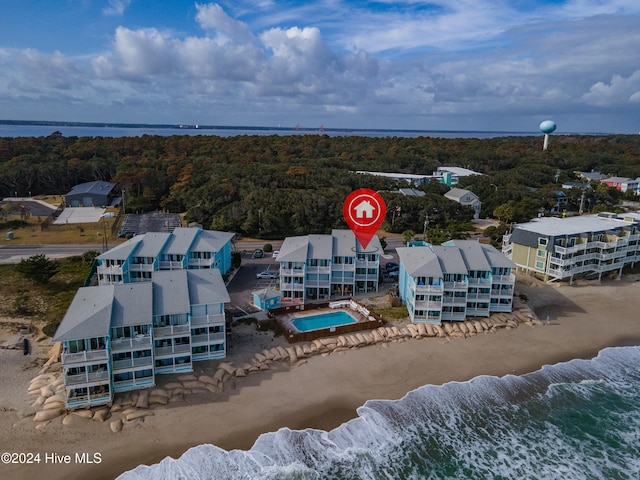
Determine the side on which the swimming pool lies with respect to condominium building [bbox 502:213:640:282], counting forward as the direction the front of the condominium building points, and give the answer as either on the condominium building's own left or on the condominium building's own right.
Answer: on the condominium building's own right

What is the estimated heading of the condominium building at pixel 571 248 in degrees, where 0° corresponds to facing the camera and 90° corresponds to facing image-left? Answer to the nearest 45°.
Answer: approximately 315°

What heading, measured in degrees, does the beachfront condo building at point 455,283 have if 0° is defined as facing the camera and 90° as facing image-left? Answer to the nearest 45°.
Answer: approximately 0°

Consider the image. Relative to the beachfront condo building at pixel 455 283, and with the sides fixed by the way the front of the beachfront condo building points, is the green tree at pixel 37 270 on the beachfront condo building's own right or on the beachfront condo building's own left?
on the beachfront condo building's own right

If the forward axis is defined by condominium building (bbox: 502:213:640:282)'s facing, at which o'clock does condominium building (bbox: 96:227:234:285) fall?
condominium building (bbox: 96:227:234:285) is roughly at 3 o'clock from condominium building (bbox: 502:213:640:282).

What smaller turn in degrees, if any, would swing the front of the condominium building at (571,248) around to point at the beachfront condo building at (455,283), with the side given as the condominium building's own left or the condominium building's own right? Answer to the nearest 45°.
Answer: approximately 90° to the condominium building's own right

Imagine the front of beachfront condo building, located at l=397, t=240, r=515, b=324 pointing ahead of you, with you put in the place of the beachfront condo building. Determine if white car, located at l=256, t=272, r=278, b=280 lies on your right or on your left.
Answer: on your right

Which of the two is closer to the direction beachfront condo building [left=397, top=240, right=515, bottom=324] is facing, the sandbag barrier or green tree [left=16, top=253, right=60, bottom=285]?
the sandbag barrier

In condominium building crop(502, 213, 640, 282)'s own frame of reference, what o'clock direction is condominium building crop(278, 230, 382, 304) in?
condominium building crop(278, 230, 382, 304) is roughly at 3 o'clock from condominium building crop(502, 213, 640, 282).

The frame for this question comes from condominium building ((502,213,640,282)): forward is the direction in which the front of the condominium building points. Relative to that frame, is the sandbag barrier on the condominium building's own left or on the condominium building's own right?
on the condominium building's own right
